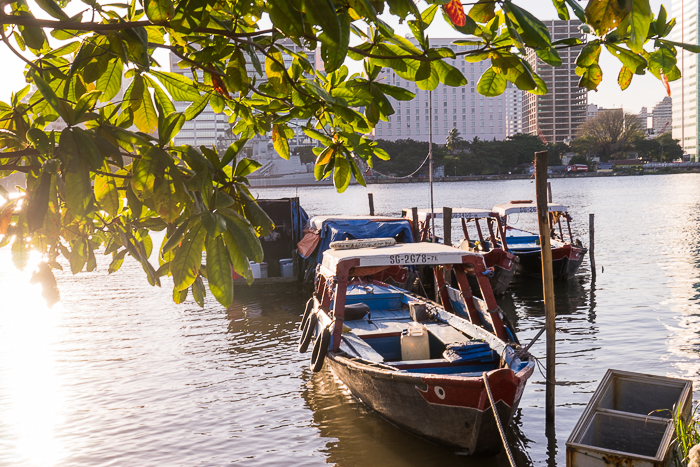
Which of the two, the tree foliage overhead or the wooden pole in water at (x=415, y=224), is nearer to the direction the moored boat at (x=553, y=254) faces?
the tree foliage overhead

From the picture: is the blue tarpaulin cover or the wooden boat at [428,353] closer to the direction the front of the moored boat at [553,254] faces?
the wooden boat

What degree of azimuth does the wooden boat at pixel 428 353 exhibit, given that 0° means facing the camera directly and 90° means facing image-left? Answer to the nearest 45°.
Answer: approximately 315°

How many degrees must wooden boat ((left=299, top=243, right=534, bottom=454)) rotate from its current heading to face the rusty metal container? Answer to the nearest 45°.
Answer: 0° — it already faces it

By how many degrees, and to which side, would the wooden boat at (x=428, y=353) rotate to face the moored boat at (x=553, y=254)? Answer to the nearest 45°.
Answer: approximately 135° to its left

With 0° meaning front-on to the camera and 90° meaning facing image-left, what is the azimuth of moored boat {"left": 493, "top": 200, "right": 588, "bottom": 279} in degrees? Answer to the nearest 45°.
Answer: approximately 315°

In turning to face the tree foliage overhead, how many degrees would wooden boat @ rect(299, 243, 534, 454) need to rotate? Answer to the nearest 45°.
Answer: approximately 45° to its right

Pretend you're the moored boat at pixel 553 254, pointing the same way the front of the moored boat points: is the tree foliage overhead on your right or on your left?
on your right
